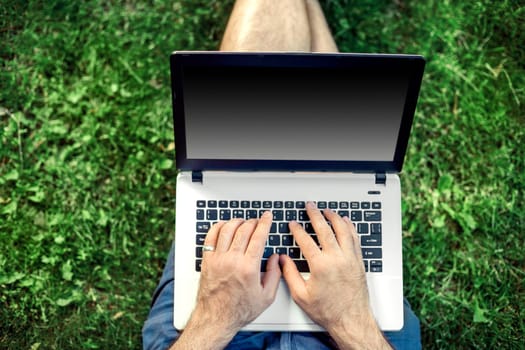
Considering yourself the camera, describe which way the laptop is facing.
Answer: facing the viewer
